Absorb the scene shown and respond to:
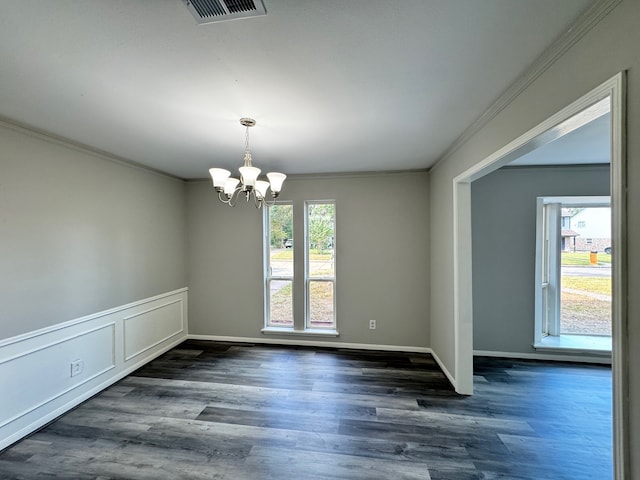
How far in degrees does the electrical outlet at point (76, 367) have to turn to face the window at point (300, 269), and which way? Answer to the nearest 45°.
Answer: approximately 45° to its left

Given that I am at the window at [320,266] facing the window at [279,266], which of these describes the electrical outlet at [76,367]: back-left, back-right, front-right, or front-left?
front-left

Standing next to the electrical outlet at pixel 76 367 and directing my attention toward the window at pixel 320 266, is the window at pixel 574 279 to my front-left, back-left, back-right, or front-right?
front-right

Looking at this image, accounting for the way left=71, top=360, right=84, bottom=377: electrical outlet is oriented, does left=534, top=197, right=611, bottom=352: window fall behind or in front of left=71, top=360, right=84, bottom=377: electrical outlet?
in front

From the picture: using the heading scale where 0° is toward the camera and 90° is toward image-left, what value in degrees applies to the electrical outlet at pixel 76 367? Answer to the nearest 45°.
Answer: approximately 315°

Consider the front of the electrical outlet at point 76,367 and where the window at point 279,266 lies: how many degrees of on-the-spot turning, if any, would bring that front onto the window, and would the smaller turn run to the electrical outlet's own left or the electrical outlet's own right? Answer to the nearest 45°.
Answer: approximately 45° to the electrical outlet's own left

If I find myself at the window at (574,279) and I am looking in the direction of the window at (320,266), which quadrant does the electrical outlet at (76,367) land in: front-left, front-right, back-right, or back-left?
front-left
